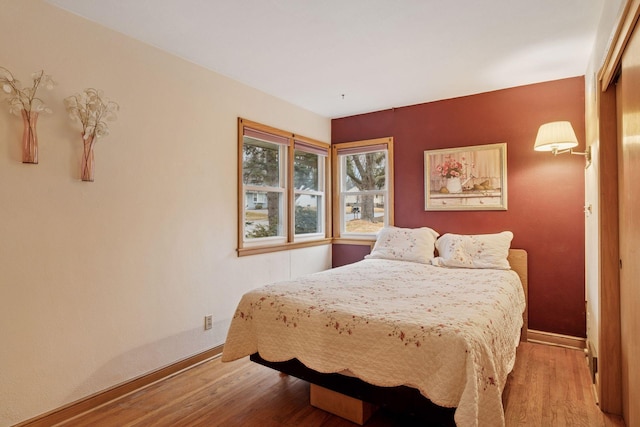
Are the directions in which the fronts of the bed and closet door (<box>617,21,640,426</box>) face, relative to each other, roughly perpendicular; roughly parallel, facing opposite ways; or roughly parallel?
roughly perpendicular

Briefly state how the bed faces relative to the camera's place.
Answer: facing the viewer and to the left of the viewer

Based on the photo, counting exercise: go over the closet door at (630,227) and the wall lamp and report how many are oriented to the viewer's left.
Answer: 2

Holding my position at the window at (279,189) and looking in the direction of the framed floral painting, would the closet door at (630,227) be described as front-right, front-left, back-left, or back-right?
front-right

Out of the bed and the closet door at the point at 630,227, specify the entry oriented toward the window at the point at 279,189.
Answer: the closet door

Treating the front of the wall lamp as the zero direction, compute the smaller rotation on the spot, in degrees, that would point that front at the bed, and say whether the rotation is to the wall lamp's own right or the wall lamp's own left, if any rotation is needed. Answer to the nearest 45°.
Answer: approximately 45° to the wall lamp's own left

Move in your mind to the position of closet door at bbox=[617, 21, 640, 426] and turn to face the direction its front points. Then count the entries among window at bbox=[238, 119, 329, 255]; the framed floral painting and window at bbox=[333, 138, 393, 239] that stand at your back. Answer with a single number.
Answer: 0

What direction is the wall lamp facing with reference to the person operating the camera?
facing to the left of the viewer

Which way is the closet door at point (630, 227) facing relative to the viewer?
to the viewer's left

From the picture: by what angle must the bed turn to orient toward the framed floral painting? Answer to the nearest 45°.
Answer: approximately 180°

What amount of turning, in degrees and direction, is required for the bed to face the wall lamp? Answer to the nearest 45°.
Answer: approximately 180°
